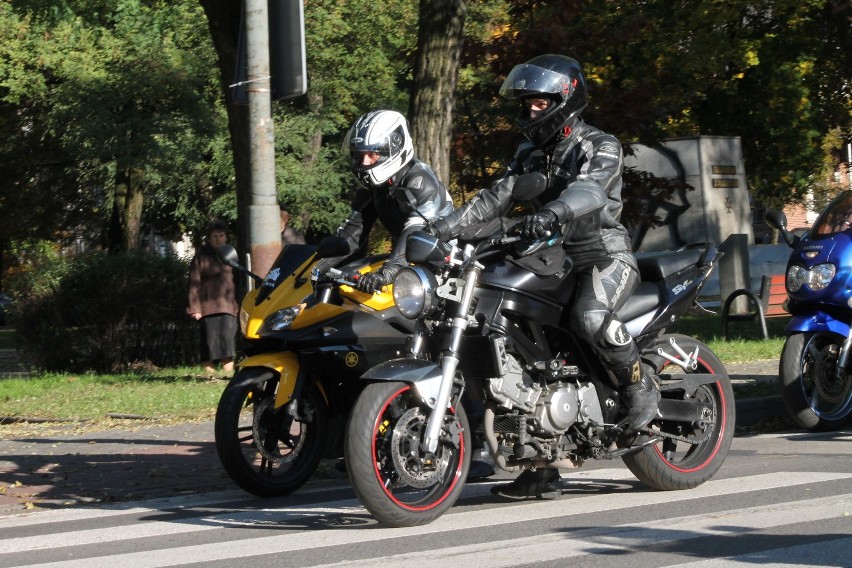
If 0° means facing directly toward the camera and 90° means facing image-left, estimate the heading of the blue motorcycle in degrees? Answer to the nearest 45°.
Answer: approximately 45°

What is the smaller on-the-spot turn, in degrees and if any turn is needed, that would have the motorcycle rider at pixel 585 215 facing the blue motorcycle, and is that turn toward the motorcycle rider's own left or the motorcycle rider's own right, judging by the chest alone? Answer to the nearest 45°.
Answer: approximately 180°

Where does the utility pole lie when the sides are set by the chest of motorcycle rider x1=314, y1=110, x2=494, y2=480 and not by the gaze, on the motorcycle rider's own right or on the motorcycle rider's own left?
on the motorcycle rider's own right

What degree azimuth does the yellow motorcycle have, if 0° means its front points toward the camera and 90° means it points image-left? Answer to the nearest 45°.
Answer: approximately 45°

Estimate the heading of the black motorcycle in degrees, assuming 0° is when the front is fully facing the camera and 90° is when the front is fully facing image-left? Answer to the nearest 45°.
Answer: approximately 45°

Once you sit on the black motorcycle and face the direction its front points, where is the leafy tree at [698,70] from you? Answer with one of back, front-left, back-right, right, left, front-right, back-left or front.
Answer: back-right

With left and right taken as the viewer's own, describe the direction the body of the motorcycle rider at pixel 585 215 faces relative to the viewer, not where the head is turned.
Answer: facing the viewer and to the left of the viewer

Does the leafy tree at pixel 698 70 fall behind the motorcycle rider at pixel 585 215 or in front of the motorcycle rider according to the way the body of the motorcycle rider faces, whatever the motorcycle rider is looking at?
behind
